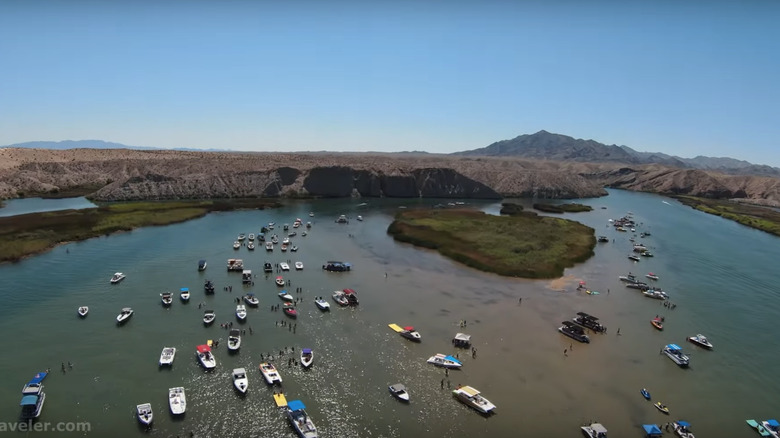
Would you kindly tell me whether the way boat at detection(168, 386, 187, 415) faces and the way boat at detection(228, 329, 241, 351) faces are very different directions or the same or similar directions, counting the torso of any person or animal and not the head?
same or similar directions

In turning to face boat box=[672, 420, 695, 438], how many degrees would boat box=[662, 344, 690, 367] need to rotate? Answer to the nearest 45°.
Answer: approximately 45° to its right
